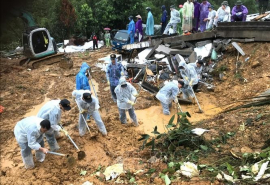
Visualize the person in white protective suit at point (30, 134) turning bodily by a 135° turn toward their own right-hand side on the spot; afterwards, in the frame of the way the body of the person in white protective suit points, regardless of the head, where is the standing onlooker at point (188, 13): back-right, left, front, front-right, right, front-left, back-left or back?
back-right

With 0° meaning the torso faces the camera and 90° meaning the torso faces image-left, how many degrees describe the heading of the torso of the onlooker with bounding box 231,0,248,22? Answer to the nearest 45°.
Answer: approximately 0°

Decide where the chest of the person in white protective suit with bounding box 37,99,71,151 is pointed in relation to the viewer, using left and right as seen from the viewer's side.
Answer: facing to the right of the viewer

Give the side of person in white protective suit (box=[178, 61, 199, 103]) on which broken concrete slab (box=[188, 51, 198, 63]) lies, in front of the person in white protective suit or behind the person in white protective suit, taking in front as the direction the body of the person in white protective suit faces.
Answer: behind

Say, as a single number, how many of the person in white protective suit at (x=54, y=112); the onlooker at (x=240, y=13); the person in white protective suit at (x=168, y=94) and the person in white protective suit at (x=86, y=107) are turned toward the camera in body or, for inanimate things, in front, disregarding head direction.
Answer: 2

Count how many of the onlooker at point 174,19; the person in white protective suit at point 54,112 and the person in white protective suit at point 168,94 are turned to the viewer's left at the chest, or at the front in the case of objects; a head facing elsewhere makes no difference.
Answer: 1

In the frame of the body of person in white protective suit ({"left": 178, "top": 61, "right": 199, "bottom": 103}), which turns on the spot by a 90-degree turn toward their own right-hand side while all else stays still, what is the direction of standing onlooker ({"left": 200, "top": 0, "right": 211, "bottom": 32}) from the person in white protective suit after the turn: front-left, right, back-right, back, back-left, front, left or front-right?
front-right

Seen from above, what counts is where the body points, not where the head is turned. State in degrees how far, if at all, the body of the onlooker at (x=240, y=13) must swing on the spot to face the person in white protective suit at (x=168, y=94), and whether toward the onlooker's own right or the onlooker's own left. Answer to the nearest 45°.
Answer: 0° — they already face them

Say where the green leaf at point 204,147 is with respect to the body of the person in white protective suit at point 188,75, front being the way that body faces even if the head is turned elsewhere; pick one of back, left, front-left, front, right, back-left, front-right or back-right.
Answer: front-left
